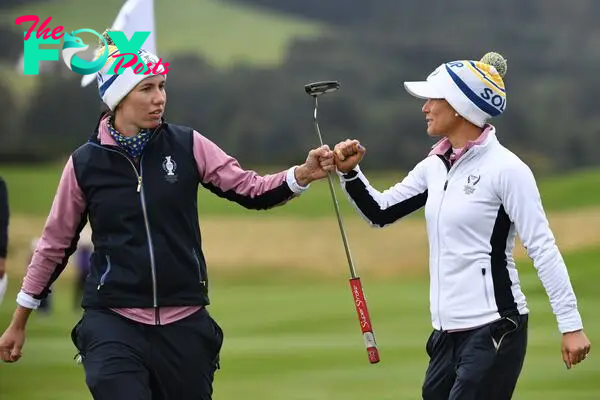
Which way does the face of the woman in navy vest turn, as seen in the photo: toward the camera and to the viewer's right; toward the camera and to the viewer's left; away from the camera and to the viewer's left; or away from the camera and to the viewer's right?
toward the camera and to the viewer's right

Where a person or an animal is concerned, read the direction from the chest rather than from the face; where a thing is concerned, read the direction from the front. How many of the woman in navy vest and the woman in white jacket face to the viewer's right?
0

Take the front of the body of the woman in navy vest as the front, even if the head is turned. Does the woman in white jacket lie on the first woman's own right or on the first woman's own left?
on the first woman's own left

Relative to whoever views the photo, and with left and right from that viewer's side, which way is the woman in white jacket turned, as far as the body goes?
facing the viewer and to the left of the viewer

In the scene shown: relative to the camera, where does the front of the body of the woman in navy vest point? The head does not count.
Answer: toward the camera

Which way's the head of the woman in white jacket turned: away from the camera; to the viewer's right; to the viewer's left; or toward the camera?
to the viewer's left

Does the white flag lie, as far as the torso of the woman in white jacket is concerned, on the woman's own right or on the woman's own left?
on the woman's own right

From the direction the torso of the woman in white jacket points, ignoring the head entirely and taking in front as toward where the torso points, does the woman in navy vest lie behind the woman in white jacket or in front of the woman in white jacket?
in front
